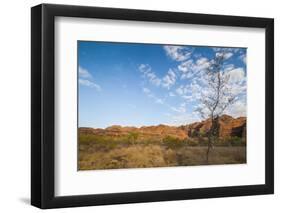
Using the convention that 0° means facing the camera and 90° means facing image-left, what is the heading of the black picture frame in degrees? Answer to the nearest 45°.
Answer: approximately 315°
